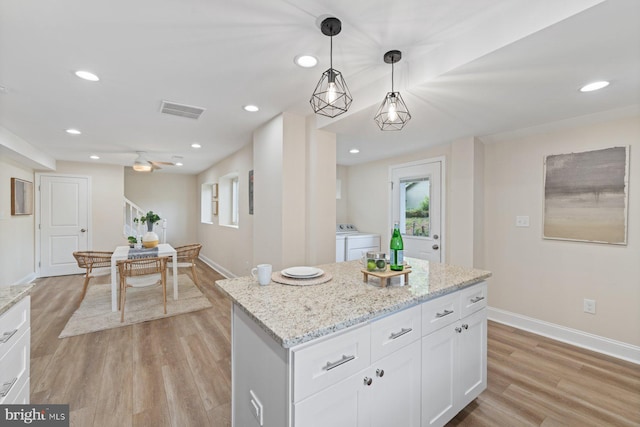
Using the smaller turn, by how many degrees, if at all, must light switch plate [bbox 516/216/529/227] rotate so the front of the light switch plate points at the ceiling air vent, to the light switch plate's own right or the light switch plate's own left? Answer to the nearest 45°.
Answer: approximately 45° to the light switch plate's own right

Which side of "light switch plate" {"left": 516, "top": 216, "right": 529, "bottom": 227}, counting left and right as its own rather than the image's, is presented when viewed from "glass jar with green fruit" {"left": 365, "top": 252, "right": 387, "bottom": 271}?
front

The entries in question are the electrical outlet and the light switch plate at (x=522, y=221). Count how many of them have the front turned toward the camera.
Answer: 2

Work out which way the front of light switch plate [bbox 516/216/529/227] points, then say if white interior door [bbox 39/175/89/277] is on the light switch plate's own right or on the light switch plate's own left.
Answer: on the light switch plate's own right

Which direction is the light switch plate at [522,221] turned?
toward the camera

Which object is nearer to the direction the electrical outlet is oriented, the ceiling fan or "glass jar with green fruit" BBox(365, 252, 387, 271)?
the glass jar with green fruit

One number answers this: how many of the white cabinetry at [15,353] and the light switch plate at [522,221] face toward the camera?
1

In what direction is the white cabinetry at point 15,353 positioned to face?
to the viewer's right

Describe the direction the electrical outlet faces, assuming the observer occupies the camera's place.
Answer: facing the viewer

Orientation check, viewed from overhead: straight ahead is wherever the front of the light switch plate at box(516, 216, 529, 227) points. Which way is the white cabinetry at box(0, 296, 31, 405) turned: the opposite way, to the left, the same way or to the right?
the opposite way
